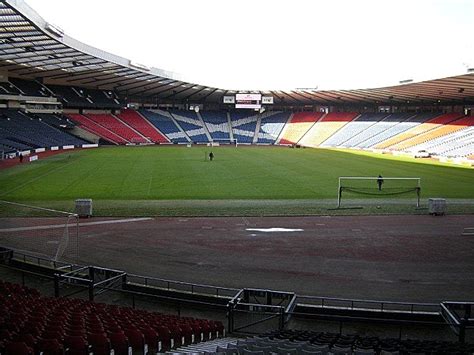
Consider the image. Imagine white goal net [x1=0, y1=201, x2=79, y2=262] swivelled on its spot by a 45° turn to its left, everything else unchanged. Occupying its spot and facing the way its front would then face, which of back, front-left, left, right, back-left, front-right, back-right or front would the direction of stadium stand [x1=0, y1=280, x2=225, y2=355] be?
back

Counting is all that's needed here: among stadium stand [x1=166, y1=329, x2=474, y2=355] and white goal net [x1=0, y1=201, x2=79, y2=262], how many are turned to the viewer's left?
0

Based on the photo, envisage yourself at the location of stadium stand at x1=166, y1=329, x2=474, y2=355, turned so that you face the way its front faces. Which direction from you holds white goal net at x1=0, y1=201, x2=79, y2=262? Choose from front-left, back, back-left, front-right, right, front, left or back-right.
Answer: front-left

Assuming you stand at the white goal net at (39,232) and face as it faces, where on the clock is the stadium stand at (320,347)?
The stadium stand is roughly at 4 o'clock from the white goal net.

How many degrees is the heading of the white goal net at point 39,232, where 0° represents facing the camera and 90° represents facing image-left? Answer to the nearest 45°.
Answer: approximately 225°

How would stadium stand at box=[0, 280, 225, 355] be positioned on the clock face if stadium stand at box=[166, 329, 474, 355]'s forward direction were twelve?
stadium stand at box=[0, 280, 225, 355] is roughly at 9 o'clock from stadium stand at box=[166, 329, 474, 355].

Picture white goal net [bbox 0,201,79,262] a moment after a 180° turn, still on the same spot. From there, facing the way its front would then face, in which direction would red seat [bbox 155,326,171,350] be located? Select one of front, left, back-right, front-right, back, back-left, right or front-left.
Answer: front-left

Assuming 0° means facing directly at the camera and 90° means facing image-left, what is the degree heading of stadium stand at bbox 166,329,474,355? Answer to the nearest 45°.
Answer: approximately 180°
